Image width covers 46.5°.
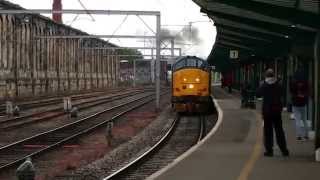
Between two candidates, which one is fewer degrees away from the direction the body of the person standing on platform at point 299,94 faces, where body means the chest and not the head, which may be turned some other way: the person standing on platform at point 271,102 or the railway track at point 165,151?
the railway track
